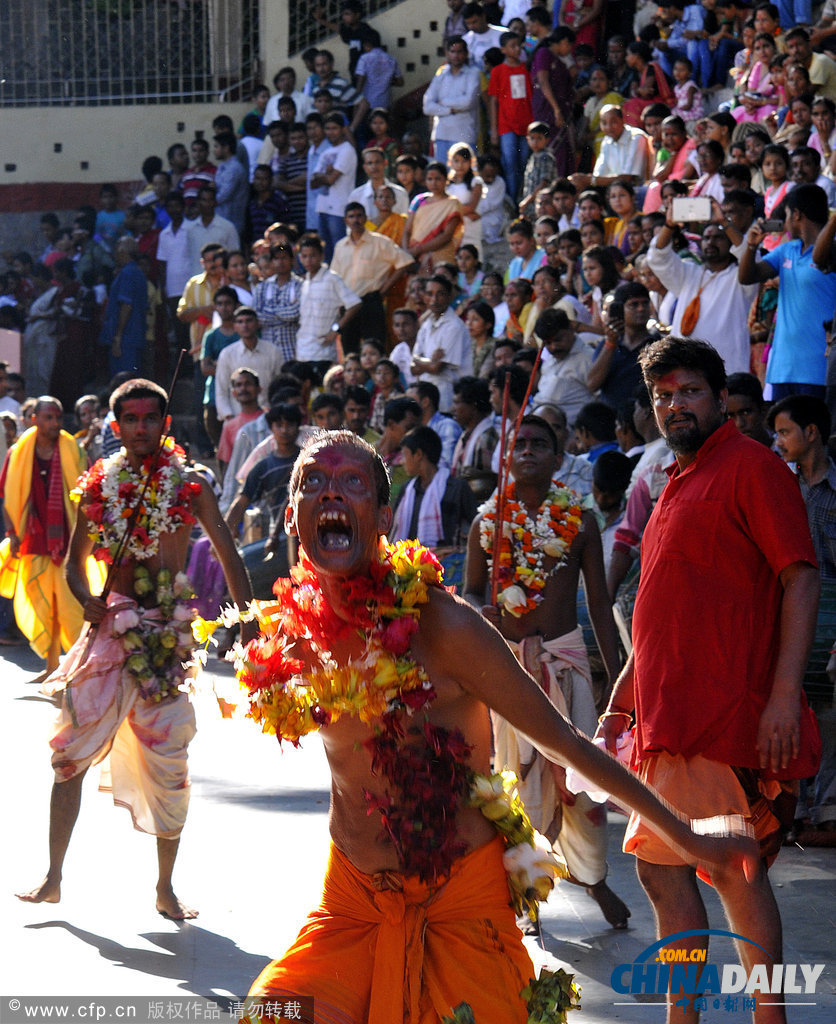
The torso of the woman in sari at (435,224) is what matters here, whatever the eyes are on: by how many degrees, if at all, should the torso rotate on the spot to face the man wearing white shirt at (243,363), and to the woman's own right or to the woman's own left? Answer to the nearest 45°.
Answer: approximately 45° to the woman's own right

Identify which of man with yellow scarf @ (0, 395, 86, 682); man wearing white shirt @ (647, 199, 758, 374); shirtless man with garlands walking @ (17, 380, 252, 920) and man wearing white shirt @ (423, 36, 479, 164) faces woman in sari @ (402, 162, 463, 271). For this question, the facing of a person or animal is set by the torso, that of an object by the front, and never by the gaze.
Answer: man wearing white shirt @ (423, 36, 479, 164)

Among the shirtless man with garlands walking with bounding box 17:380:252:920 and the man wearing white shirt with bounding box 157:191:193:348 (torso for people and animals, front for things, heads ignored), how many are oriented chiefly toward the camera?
2

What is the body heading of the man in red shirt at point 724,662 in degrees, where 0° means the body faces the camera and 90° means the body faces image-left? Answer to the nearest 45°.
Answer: approximately 45°

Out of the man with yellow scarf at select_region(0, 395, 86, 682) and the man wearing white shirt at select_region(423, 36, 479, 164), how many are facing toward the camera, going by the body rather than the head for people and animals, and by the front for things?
2

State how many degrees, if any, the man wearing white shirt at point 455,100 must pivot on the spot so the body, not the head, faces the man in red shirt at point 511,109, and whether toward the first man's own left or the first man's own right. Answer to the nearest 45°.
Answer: approximately 45° to the first man's own left

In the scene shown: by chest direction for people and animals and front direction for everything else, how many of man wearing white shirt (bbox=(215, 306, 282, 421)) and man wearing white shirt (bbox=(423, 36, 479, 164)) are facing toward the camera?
2

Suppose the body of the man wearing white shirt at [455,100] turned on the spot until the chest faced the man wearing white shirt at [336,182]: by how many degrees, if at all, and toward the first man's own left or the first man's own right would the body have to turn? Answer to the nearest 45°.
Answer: approximately 90° to the first man's own right
